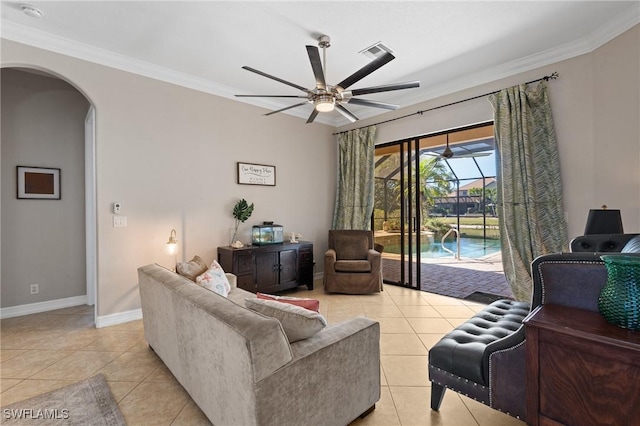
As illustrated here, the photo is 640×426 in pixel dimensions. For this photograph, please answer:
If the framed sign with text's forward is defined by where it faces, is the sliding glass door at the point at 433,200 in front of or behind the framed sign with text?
in front

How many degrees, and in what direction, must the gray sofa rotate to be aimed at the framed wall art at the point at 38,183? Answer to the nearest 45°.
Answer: approximately 90° to its left

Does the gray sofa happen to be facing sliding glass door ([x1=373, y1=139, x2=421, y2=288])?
yes

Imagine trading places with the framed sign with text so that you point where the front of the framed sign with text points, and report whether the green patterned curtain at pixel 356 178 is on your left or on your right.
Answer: on your left

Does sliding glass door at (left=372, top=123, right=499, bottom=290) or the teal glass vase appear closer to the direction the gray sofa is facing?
the sliding glass door

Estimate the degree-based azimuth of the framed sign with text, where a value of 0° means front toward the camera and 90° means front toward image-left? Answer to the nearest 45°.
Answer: approximately 315°

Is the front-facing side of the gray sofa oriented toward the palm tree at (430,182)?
yes

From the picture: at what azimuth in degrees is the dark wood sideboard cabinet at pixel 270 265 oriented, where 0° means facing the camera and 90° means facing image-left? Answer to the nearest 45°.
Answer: approximately 315°
